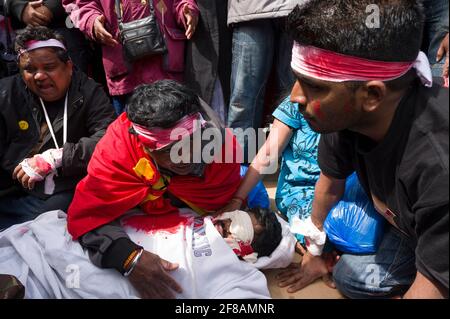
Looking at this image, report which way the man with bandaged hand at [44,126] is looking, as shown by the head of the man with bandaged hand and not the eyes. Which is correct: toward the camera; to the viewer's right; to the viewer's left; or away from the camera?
toward the camera

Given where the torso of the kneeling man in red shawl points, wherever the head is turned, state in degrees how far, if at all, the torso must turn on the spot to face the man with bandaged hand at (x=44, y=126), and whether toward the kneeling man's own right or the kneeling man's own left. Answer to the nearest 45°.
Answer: approximately 135° to the kneeling man's own right

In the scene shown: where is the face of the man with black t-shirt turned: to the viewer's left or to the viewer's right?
to the viewer's left

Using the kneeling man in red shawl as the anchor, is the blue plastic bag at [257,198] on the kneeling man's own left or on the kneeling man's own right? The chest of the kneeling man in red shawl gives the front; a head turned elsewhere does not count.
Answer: on the kneeling man's own left

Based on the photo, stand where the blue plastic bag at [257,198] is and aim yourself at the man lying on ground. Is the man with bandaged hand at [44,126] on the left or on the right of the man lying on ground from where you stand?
right

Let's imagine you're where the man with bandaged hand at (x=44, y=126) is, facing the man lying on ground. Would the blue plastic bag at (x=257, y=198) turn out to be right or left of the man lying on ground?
left

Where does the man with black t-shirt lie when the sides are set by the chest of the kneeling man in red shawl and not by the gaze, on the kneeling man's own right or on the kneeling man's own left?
on the kneeling man's own left

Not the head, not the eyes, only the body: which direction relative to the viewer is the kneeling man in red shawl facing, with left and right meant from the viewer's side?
facing the viewer

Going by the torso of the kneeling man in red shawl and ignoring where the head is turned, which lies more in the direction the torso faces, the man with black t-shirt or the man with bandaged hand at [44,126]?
the man with black t-shirt
